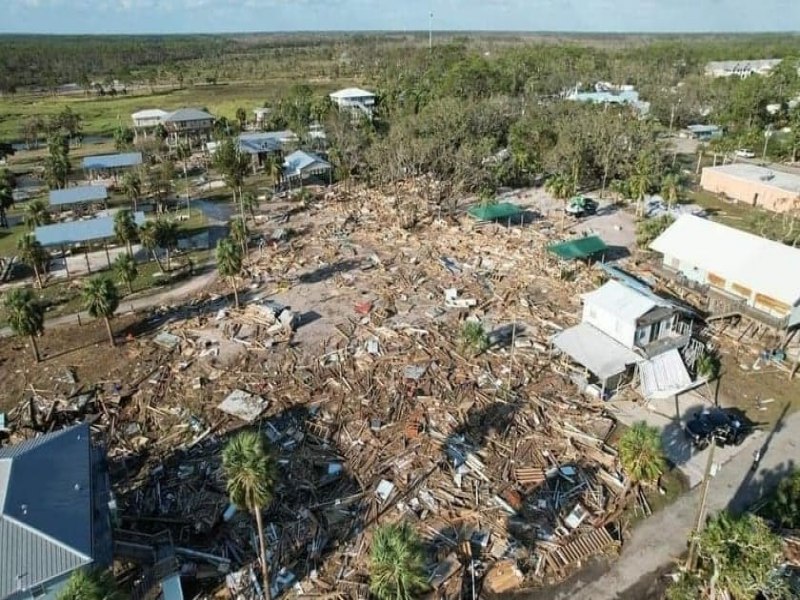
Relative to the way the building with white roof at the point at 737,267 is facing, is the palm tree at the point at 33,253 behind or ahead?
ahead

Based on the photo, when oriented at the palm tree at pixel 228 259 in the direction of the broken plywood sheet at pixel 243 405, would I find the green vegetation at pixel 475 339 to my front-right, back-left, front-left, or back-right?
front-left

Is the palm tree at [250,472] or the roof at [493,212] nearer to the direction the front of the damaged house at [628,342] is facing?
the palm tree

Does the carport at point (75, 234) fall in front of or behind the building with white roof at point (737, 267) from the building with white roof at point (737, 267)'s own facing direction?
in front

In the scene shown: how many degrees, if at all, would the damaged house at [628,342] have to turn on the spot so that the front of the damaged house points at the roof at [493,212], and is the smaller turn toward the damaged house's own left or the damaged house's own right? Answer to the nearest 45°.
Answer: approximately 180°

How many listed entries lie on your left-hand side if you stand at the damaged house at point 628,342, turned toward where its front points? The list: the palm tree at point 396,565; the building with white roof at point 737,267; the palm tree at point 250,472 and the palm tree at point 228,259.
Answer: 1

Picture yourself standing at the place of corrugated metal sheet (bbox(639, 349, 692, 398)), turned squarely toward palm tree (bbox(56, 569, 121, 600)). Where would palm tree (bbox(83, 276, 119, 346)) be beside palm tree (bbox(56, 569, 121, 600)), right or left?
right

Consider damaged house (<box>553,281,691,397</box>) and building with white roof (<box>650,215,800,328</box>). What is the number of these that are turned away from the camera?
0

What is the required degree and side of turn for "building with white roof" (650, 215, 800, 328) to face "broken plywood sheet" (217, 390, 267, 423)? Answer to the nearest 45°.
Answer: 0° — it already faces it

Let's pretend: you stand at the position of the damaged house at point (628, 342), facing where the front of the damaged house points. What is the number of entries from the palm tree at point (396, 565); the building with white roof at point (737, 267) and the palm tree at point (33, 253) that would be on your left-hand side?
1

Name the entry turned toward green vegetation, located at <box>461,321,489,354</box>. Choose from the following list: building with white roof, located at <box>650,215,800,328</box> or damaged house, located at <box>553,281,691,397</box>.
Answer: the building with white roof

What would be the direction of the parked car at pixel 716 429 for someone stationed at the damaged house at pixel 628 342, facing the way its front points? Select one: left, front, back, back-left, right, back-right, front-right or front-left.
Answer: front

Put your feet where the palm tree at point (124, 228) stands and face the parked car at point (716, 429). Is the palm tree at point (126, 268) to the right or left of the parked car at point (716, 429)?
right

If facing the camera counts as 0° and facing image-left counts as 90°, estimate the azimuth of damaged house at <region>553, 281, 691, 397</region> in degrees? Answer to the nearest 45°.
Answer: approximately 315°

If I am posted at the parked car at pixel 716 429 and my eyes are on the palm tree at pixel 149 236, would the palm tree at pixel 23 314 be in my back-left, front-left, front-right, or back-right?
front-left
